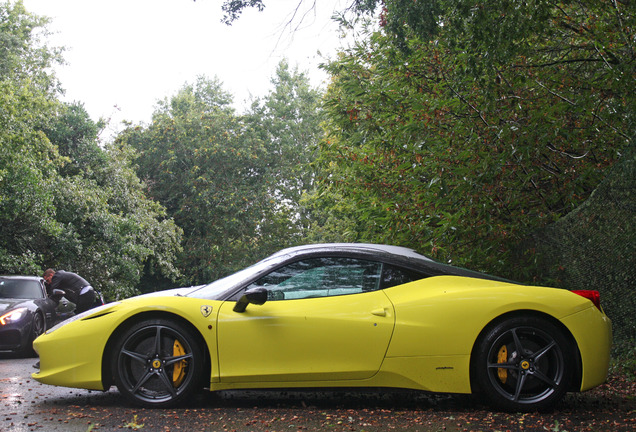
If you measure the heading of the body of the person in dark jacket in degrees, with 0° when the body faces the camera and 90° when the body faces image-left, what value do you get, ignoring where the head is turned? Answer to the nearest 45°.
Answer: approximately 90°

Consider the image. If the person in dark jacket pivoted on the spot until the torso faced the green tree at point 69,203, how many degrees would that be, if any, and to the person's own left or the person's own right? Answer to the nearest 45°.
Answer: approximately 90° to the person's own right

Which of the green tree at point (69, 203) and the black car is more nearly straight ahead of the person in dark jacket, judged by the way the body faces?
the black car

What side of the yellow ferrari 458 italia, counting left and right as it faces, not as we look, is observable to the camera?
left

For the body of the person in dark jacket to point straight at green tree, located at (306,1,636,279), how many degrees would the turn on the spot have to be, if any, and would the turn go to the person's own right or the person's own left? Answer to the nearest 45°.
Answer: approximately 135° to the person's own left

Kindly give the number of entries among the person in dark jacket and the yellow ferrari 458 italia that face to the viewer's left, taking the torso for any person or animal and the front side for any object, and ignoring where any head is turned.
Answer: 2

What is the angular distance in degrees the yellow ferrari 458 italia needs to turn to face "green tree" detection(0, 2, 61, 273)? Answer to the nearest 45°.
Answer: approximately 45° to its right

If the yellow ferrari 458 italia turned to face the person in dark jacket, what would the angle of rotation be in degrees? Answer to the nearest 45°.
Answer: approximately 45° to its right

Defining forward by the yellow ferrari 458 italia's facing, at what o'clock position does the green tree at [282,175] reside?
The green tree is roughly at 3 o'clock from the yellow ferrari 458 italia.
